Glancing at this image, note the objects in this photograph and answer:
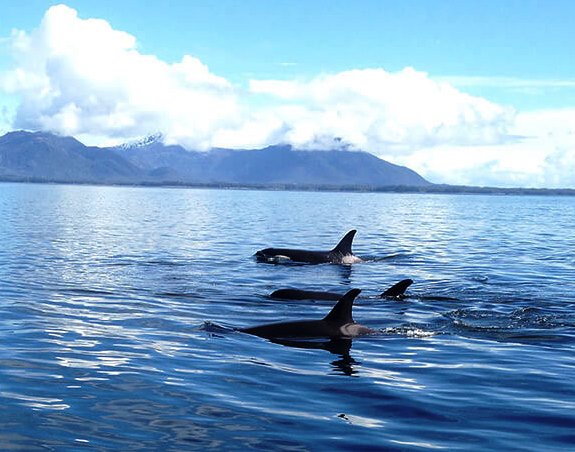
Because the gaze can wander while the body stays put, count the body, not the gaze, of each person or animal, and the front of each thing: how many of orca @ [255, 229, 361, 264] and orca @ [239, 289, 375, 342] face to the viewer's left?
2

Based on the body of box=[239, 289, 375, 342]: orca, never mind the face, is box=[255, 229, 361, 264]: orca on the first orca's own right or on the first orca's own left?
on the first orca's own right

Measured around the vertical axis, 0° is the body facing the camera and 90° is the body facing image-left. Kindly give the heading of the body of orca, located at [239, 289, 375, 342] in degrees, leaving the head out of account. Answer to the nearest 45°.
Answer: approximately 90°

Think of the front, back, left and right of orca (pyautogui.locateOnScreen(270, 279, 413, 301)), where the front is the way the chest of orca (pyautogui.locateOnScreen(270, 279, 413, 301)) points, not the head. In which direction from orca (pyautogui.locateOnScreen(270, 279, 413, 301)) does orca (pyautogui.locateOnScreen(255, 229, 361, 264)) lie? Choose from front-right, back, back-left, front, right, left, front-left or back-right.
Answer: right

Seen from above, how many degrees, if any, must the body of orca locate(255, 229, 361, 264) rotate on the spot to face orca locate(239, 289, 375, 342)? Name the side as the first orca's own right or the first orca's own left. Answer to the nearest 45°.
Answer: approximately 90° to the first orca's own left

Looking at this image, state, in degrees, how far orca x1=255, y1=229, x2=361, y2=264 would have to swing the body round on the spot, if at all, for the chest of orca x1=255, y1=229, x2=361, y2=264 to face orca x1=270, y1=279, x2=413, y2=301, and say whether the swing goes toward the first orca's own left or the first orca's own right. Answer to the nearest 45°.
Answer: approximately 90° to the first orca's own left

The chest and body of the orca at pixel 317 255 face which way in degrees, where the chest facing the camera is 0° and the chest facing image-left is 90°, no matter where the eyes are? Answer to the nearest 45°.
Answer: approximately 90°

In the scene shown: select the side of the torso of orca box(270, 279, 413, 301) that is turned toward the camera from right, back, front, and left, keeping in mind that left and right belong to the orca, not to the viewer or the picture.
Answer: left

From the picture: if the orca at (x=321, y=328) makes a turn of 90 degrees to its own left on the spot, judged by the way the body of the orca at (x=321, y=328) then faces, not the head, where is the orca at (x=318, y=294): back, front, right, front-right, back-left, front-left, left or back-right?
back
